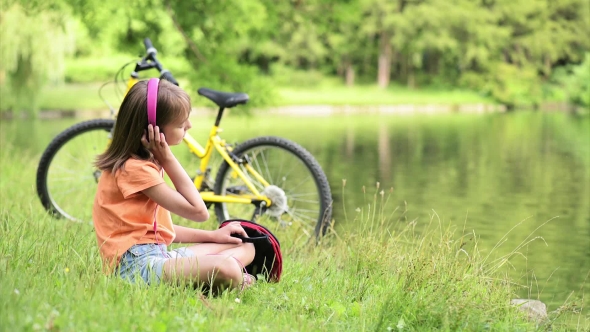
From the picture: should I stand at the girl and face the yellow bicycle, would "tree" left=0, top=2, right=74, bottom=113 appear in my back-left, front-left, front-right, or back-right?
front-left

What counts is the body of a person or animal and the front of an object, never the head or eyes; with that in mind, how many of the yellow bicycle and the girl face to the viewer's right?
1

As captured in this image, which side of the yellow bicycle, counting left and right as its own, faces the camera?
left

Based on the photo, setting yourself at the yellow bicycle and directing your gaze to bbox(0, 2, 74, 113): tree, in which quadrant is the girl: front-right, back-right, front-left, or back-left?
back-left

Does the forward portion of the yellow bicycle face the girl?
no

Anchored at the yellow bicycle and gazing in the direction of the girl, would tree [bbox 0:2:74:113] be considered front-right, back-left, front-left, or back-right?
back-right

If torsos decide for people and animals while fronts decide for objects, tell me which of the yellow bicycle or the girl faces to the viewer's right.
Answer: the girl

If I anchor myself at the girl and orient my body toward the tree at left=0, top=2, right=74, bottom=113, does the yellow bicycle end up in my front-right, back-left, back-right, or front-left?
front-right

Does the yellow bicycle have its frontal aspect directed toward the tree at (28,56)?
no

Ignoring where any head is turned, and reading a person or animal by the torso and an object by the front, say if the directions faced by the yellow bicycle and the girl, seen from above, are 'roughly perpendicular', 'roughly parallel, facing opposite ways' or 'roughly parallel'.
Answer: roughly parallel, facing opposite ways

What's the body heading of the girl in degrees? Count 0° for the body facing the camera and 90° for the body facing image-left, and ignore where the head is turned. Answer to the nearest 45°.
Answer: approximately 270°

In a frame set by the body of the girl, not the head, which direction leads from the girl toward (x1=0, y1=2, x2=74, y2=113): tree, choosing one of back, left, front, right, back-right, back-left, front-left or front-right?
left

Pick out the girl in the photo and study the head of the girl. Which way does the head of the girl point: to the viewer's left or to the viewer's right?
to the viewer's right
